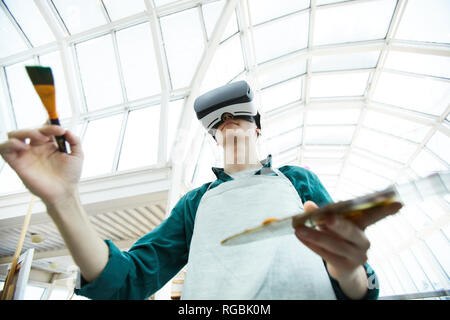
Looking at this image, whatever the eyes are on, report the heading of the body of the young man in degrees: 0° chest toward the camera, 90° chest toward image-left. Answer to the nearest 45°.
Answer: approximately 0°
